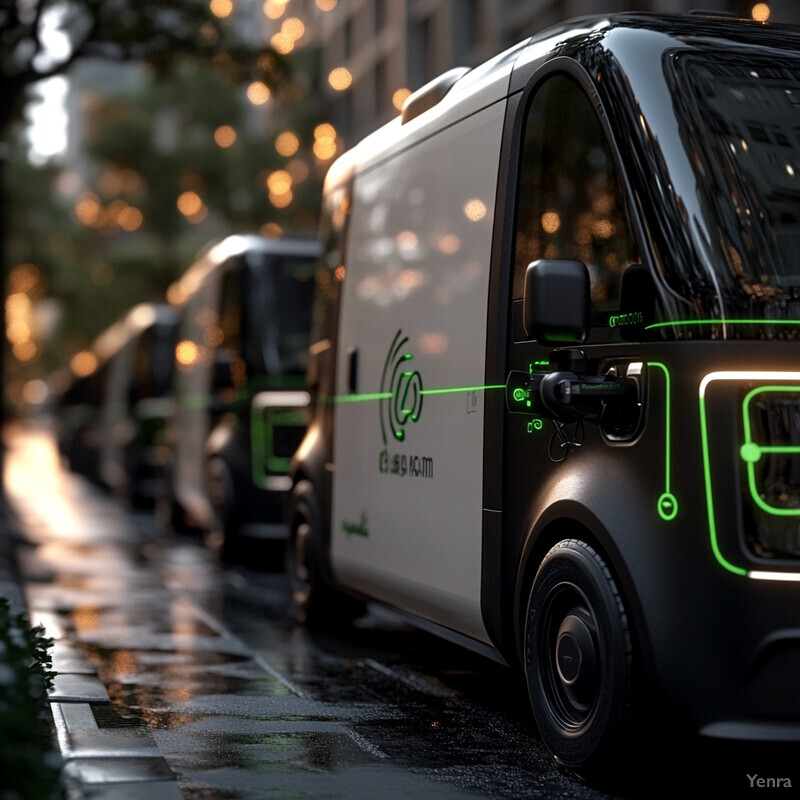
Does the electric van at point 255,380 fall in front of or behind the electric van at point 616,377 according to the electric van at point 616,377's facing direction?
behind

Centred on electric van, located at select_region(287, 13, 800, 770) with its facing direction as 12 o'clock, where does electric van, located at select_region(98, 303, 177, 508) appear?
electric van, located at select_region(98, 303, 177, 508) is roughly at 7 o'clock from electric van, located at select_region(287, 13, 800, 770).

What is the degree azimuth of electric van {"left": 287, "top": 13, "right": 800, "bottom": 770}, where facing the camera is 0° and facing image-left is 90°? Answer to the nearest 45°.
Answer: approximately 315°

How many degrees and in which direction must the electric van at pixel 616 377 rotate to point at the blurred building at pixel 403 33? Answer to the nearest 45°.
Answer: approximately 135° to its left

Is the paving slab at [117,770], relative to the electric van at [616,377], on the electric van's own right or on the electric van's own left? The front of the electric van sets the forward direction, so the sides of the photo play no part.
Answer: on the electric van's own right

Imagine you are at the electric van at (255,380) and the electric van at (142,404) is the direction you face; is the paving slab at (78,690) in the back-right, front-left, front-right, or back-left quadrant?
back-left

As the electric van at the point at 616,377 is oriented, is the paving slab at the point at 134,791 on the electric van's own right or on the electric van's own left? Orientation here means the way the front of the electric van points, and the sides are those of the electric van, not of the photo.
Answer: on the electric van's own right

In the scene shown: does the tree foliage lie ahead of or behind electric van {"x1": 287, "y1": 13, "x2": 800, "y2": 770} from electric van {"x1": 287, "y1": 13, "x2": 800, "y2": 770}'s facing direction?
behind

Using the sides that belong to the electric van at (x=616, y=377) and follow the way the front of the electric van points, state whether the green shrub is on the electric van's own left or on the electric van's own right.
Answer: on the electric van's own right
